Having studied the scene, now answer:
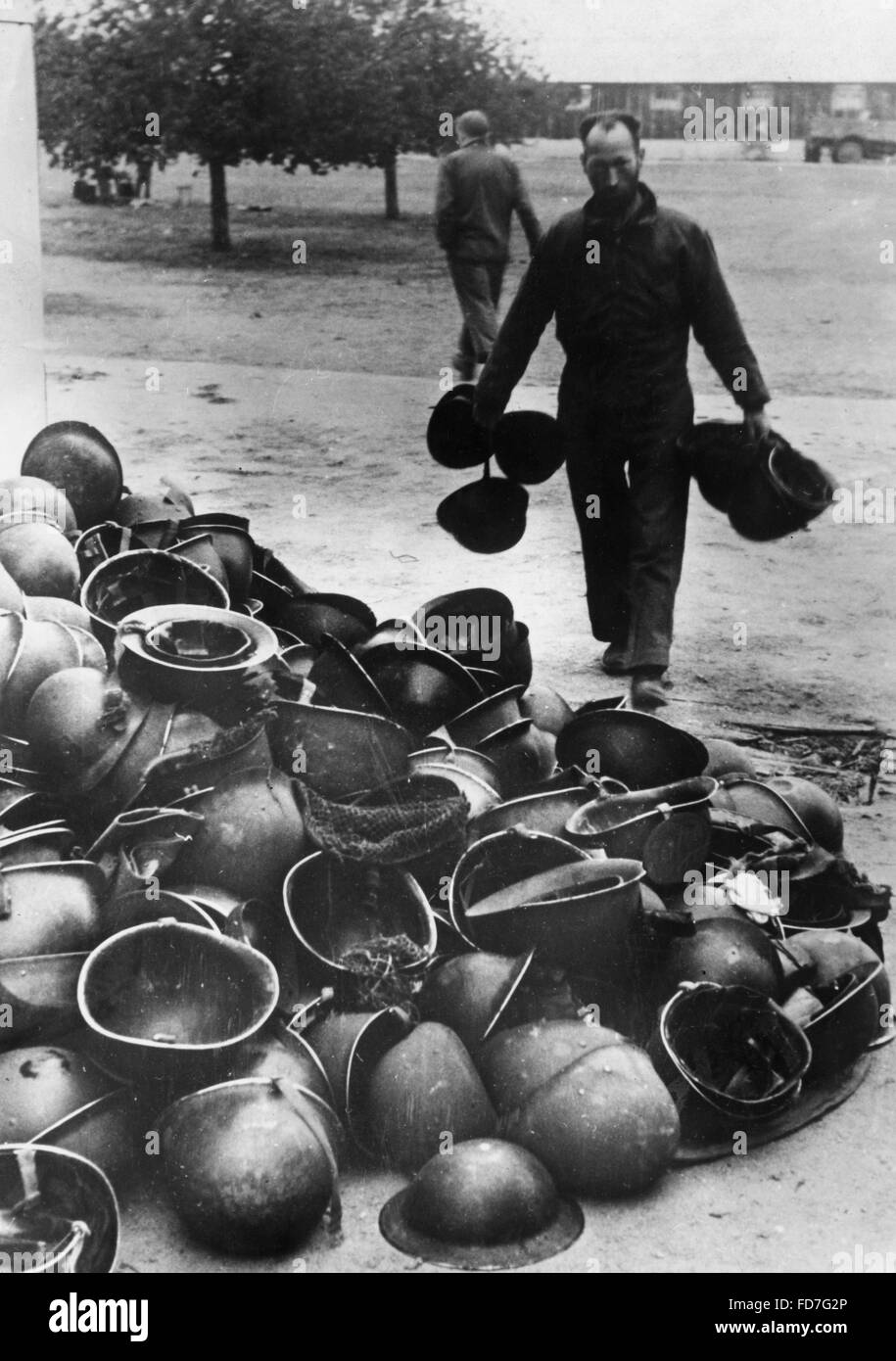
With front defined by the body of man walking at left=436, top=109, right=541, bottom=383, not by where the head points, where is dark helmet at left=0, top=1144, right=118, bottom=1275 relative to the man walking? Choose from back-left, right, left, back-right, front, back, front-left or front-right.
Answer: back

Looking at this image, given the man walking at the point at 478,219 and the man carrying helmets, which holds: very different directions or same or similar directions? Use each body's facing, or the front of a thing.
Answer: very different directions

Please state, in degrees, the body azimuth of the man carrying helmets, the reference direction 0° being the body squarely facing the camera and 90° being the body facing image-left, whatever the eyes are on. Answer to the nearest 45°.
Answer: approximately 0°

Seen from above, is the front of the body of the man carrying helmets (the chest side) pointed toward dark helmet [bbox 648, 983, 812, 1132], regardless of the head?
yes

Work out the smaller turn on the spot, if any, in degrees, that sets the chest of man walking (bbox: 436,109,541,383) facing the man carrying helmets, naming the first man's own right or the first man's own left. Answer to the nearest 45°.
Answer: approximately 180°

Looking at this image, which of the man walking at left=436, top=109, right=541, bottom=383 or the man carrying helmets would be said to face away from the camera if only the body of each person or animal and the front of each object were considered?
the man walking

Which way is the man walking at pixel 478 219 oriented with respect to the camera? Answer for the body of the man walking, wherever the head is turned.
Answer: away from the camera

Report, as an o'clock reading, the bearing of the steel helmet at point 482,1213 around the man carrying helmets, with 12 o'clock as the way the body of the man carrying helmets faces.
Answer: The steel helmet is roughly at 12 o'clock from the man carrying helmets.

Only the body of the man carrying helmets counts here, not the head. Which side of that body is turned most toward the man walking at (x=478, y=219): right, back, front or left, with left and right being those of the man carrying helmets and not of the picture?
back

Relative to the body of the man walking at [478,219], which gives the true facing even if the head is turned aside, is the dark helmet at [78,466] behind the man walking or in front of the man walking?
behind
